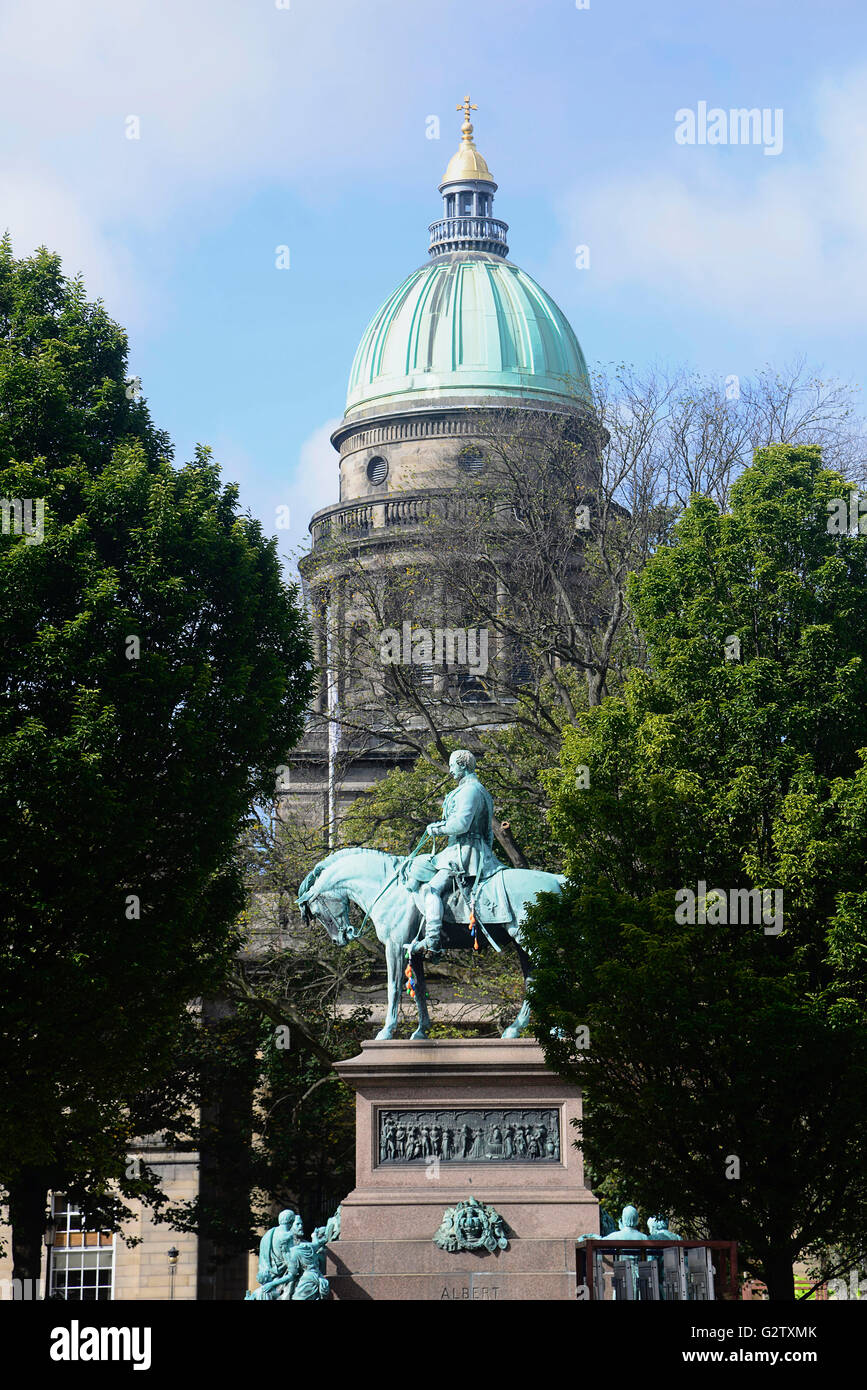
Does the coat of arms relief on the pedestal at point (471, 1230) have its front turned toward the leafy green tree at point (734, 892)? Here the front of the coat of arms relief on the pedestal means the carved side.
no

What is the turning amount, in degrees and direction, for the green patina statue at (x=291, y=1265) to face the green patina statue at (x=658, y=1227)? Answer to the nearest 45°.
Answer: approximately 45° to its left

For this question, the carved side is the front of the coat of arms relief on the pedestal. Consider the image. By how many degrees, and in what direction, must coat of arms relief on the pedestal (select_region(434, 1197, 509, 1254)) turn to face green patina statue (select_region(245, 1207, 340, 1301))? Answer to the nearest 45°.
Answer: approximately 45° to its right

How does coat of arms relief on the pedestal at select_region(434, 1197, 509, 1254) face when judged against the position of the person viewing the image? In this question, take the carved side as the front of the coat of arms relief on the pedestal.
facing the viewer

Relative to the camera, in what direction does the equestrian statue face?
facing to the left of the viewer

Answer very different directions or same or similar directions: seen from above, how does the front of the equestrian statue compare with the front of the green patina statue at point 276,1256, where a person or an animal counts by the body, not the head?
very different directions
